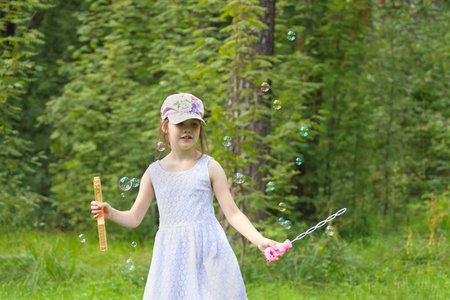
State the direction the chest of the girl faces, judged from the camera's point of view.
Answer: toward the camera

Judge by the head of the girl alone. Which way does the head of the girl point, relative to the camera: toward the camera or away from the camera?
toward the camera
